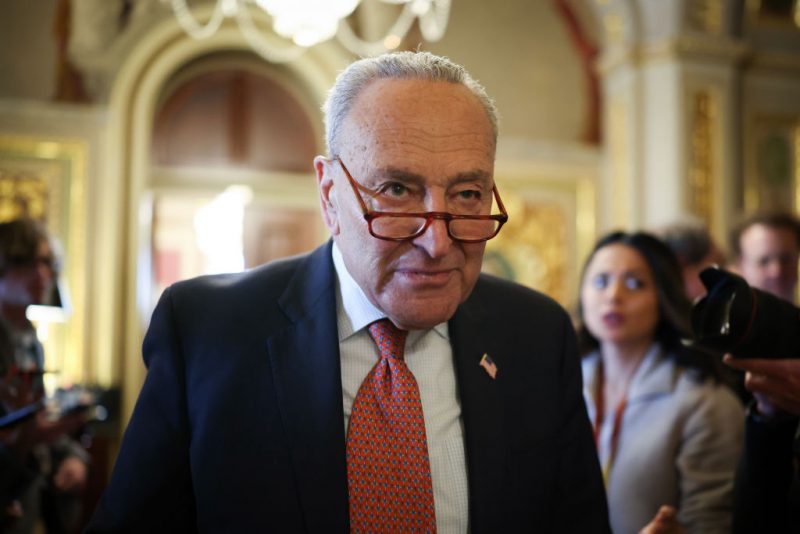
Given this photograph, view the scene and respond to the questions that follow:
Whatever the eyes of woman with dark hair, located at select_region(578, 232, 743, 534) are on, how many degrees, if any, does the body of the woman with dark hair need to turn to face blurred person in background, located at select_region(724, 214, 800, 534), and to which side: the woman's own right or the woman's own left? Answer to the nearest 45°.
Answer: approximately 90° to the woman's own left

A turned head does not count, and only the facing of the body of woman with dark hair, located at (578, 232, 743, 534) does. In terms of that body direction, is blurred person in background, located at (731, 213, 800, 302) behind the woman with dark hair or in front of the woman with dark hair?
behind

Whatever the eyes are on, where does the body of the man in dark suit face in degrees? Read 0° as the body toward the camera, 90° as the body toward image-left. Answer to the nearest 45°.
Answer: approximately 0°

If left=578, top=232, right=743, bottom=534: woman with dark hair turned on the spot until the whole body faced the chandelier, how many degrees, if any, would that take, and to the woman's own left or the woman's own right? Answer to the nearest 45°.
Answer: approximately 90° to the woman's own right

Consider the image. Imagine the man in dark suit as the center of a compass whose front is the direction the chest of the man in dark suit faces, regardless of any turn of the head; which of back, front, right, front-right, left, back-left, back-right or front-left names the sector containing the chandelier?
back

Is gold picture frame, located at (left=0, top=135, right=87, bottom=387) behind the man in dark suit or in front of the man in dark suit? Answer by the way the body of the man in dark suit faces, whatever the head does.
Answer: behind

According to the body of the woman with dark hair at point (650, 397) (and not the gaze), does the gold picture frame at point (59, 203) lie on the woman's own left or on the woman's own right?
on the woman's own right

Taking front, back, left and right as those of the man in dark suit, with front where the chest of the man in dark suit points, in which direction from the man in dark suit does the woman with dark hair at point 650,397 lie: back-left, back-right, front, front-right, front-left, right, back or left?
back-left

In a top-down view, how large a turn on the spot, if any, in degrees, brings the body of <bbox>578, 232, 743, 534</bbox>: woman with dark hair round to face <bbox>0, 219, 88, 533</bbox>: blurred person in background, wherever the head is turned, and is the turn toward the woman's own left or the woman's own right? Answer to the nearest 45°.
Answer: approximately 45° to the woman's own right
